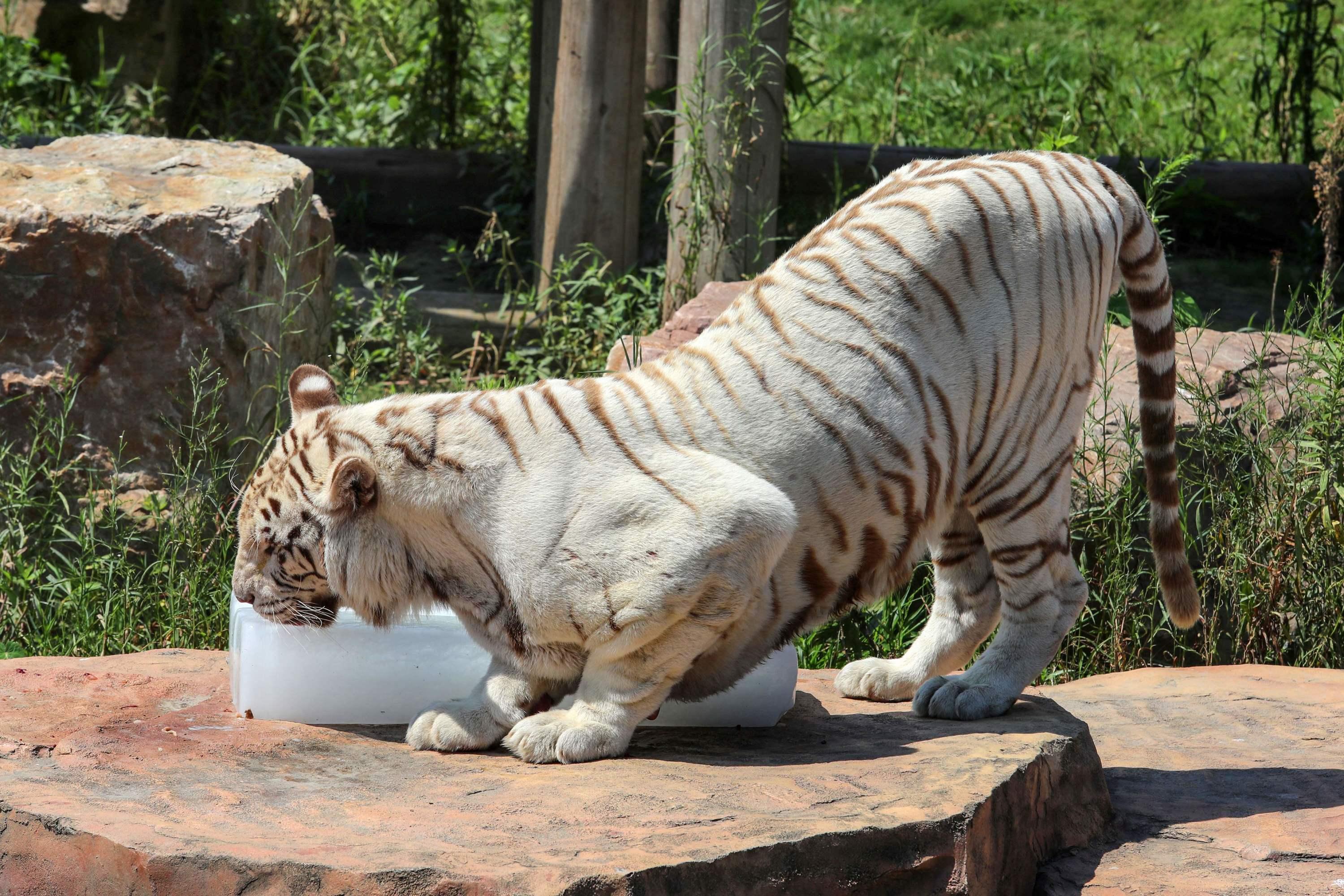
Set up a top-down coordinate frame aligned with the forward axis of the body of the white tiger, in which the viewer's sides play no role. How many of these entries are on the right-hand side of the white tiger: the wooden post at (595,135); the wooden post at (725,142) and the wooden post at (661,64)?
3

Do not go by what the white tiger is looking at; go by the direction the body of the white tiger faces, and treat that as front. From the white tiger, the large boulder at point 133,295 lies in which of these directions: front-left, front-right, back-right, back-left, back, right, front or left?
front-right

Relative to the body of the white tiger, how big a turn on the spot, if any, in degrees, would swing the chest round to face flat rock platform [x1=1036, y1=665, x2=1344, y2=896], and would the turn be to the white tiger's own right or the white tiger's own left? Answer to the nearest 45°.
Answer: approximately 180°

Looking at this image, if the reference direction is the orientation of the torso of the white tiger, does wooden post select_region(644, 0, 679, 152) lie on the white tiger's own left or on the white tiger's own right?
on the white tiger's own right

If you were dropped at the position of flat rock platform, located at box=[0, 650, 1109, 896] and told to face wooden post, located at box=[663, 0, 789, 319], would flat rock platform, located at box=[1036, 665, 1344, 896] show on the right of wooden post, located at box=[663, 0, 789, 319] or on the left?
right

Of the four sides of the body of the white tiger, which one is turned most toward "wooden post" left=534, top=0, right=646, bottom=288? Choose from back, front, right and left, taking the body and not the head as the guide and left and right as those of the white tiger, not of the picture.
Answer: right

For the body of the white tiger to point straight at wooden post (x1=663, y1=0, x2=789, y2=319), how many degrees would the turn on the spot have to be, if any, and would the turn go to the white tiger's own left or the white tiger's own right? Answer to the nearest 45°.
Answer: approximately 90° to the white tiger's own right

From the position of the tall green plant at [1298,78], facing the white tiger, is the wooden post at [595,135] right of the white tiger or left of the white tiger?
right

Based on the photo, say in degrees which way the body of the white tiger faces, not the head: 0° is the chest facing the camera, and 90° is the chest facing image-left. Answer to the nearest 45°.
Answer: approximately 90°

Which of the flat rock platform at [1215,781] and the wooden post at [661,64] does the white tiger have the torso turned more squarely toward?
the wooden post
